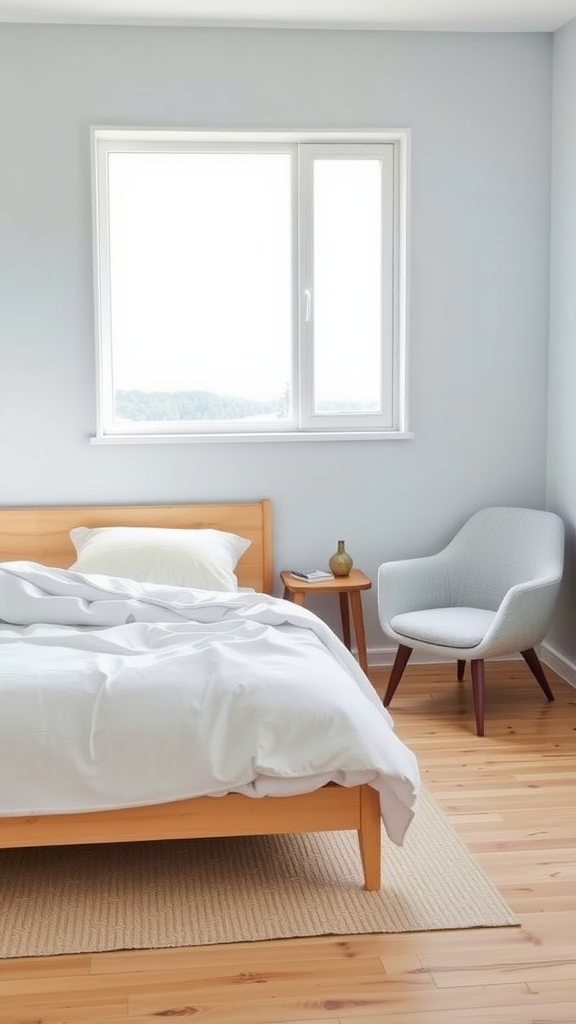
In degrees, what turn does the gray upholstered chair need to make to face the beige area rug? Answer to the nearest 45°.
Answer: approximately 45° to its left

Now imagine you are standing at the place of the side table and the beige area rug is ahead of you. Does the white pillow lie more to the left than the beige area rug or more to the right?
right

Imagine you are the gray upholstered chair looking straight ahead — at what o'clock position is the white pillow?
The white pillow is roughly at 1 o'clock from the gray upholstered chair.

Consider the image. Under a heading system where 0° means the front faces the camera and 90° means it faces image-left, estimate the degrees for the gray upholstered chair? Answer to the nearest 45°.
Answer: approximately 45°
